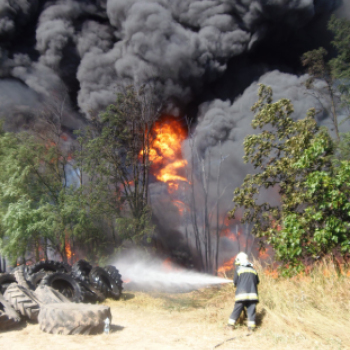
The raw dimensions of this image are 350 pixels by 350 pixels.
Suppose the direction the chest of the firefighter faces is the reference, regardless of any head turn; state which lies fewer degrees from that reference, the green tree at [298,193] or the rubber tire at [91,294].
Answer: the rubber tire

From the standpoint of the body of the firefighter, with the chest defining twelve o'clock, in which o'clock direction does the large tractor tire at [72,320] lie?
The large tractor tire is roughly at 10 o'clock from the firefighter.

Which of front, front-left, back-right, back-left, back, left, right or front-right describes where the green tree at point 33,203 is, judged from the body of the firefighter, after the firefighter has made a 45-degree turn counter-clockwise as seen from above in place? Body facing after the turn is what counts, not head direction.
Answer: front-right

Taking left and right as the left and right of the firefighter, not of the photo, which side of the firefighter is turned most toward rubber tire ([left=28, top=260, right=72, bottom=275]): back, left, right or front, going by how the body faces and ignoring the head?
front

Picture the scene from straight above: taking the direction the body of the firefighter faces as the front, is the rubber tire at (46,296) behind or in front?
in front

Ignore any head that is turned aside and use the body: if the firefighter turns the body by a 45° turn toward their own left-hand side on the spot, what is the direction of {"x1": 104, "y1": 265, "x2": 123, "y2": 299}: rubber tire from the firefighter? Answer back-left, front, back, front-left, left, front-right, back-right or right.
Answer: front-right

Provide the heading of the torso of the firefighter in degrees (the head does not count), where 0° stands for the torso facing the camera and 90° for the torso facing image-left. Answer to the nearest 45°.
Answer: approximately 135°

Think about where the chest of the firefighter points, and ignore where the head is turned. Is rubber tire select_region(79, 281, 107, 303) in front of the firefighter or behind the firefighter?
in front

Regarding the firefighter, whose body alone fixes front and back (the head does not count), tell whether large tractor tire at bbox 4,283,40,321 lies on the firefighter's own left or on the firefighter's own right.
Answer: on the firefighter's own left

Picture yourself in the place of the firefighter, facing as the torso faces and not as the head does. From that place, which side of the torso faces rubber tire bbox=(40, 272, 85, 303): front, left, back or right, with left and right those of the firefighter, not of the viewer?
left

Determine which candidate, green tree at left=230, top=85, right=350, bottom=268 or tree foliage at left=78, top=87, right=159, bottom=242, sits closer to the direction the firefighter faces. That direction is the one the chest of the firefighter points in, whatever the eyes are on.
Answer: the tree foliage

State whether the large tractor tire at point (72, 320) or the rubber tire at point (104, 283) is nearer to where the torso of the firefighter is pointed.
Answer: the rubber tire

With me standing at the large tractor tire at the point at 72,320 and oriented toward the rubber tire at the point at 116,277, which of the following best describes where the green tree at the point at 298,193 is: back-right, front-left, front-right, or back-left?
front-right
